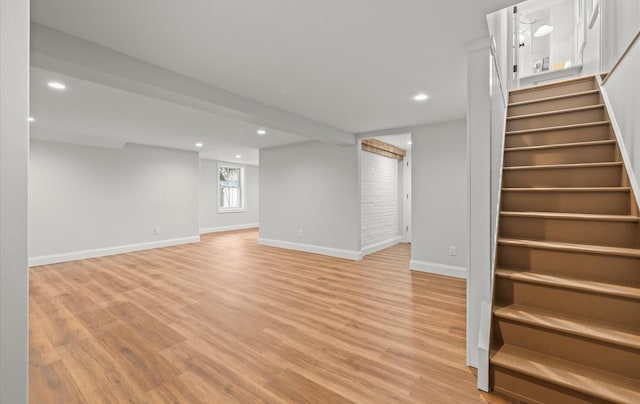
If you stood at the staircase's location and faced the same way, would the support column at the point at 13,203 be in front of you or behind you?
in front

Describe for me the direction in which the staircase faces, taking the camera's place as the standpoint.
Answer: facing the viewer

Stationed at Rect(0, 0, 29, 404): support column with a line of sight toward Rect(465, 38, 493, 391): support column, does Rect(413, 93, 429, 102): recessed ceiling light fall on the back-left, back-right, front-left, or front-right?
front-left

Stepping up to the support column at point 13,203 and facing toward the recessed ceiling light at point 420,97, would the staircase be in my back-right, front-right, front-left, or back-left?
front-right

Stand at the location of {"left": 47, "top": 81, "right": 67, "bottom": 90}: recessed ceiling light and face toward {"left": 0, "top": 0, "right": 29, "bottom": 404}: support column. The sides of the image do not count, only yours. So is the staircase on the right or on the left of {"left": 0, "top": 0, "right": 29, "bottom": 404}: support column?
left
